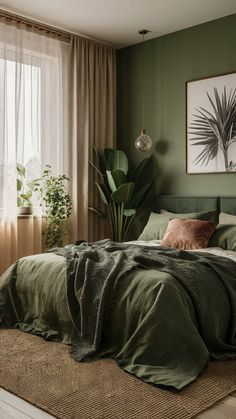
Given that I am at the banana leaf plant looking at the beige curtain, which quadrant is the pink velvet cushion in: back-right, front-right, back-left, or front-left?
back-left

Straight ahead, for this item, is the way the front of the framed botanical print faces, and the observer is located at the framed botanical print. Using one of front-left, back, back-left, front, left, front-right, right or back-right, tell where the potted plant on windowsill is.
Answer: front-right

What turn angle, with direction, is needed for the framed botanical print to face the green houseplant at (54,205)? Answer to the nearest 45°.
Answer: approximately 45° to its right

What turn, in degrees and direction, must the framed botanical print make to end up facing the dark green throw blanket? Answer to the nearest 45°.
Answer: approximately 45° to its left

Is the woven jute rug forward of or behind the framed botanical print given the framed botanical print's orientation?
forward

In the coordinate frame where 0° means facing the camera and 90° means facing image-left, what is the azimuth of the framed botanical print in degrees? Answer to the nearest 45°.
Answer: approximately 45°
